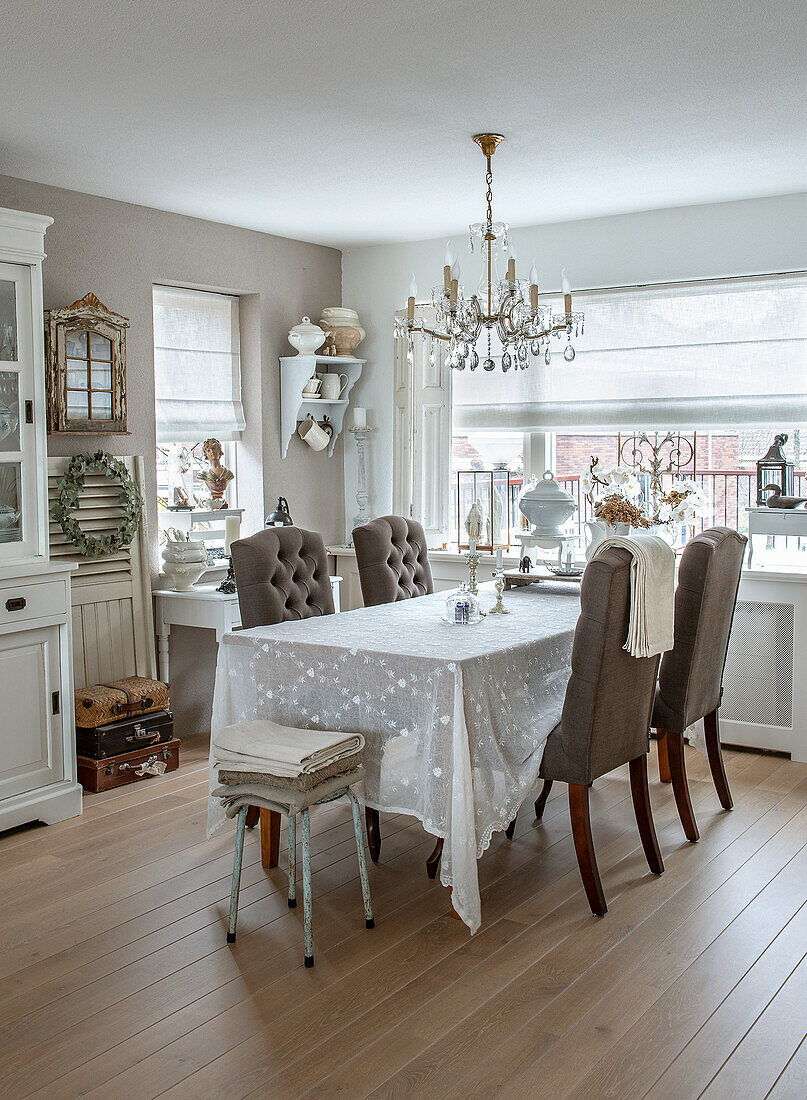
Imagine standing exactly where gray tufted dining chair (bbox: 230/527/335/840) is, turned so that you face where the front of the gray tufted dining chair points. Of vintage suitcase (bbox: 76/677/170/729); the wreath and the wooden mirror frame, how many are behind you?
3

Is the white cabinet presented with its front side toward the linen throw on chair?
yes

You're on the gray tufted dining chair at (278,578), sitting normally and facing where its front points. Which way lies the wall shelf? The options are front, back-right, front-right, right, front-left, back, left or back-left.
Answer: back-left

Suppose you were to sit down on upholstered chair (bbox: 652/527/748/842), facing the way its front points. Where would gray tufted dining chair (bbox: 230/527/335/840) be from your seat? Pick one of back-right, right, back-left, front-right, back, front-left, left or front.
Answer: front-left

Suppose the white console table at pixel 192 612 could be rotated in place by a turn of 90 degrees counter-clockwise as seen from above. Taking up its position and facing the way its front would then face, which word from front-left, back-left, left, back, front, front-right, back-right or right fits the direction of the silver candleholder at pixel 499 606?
right

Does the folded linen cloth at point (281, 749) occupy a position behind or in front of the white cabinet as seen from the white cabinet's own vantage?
in front

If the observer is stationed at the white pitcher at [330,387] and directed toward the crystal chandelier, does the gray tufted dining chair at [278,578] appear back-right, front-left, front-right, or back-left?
front-right

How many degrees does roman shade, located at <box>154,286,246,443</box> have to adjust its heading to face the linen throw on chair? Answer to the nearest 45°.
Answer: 0° — it already faces it

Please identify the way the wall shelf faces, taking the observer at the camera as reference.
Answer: facing the viewer and to the right of the viewer

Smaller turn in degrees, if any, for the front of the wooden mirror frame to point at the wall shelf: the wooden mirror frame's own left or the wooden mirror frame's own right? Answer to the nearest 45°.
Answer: approximately 90° to the wooden mirror frame's own left

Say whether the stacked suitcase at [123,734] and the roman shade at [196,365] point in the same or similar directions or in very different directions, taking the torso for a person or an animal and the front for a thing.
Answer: same or similar directions

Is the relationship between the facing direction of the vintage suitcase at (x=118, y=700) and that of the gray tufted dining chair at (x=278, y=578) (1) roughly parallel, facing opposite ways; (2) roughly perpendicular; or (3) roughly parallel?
roughly parallel

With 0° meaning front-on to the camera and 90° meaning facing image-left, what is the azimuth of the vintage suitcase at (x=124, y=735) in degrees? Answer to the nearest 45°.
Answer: approximately 315°

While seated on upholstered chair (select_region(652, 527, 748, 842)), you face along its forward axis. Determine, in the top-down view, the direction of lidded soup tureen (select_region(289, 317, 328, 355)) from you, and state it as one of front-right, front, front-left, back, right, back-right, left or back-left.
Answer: front

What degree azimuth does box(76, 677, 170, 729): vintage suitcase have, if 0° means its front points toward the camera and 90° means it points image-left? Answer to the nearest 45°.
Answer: approximately 315°

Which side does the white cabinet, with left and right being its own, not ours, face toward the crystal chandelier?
front

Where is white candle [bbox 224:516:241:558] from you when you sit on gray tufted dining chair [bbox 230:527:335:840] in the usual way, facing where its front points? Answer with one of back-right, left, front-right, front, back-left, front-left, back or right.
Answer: back-left

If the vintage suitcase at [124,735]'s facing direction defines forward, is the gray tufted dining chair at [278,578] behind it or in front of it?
in front

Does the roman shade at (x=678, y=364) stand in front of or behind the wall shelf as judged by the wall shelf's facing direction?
in front
